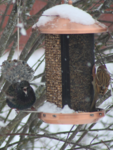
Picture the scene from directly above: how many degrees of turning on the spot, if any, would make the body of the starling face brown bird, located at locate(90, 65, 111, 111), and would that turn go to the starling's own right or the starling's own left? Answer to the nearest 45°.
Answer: approximately 45° to the starling's own left

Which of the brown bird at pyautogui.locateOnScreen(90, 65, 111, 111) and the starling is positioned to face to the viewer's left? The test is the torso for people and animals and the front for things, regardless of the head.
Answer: the brown bird

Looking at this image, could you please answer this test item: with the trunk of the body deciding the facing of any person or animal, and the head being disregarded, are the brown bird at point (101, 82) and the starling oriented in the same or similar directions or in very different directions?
very different directions

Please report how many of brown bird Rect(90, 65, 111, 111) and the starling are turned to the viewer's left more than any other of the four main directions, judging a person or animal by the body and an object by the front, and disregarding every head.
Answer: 1

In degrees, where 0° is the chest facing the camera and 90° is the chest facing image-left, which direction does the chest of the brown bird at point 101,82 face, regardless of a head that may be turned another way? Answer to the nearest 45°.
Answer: approximately 90°

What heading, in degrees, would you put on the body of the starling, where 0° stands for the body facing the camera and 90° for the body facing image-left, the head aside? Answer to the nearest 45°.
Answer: approximately 315°
